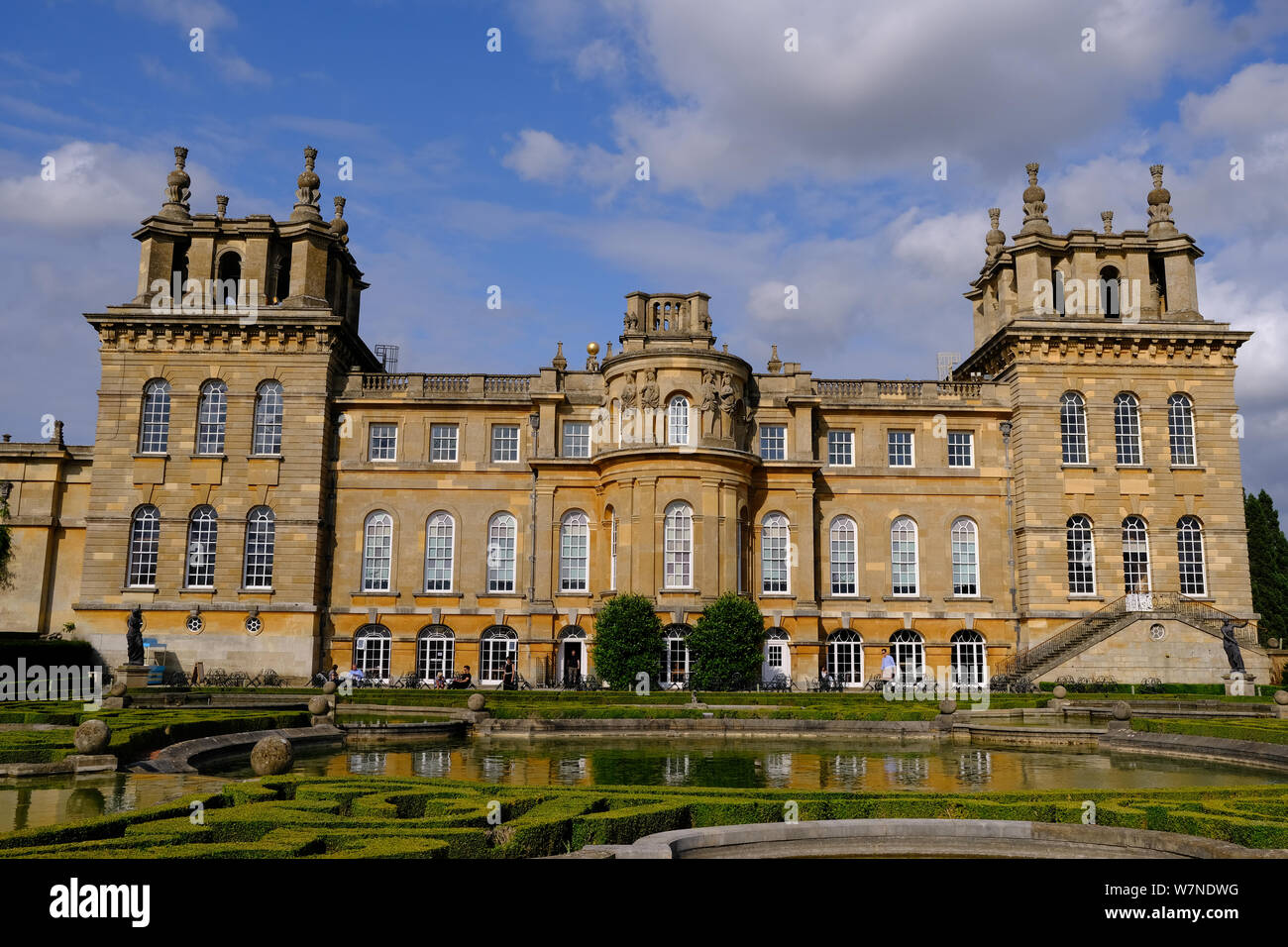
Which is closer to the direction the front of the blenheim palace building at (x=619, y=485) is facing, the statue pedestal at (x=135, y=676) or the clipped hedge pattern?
the clipped hedge pattern

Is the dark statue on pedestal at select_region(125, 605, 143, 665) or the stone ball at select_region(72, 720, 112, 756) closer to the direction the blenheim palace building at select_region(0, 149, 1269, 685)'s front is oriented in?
the stone ball

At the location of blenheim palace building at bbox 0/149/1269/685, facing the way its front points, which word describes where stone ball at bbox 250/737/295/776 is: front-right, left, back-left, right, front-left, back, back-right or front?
front

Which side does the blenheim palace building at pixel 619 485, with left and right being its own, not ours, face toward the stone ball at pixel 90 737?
front

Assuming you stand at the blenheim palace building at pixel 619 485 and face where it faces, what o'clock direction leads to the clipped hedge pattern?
The clipped hedge pattern is roughly at 12 o'clock from the blenheim palace building.

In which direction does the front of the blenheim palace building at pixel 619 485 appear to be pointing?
toward the camera
